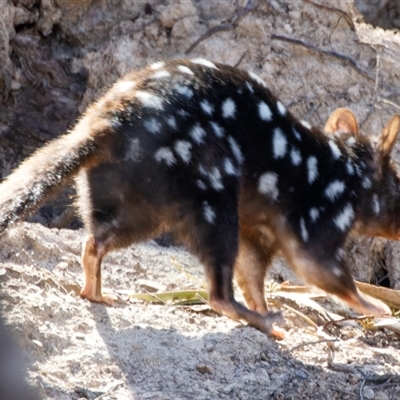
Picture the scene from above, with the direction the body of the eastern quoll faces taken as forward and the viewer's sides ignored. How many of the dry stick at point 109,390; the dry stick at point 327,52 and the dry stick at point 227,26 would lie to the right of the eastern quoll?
1

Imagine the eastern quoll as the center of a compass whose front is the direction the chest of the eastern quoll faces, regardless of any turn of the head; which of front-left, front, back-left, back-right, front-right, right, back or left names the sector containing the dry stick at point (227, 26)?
left

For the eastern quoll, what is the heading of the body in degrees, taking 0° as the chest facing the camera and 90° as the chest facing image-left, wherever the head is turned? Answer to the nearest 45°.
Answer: approximately 270°

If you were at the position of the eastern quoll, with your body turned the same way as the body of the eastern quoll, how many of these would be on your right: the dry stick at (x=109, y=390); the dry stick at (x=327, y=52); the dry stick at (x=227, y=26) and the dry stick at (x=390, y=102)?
1

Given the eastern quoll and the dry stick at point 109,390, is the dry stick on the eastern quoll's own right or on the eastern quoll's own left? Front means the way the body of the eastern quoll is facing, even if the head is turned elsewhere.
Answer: on the eastern quoll's own right

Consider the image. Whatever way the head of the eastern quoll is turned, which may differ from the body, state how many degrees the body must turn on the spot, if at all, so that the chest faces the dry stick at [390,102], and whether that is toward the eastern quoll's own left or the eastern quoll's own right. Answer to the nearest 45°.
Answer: approximately 45° to the eastern quoll's own left

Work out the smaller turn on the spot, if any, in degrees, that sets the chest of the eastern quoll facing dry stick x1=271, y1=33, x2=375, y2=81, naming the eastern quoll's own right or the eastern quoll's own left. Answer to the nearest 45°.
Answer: approximately 90° to the eastern quoll's own left
